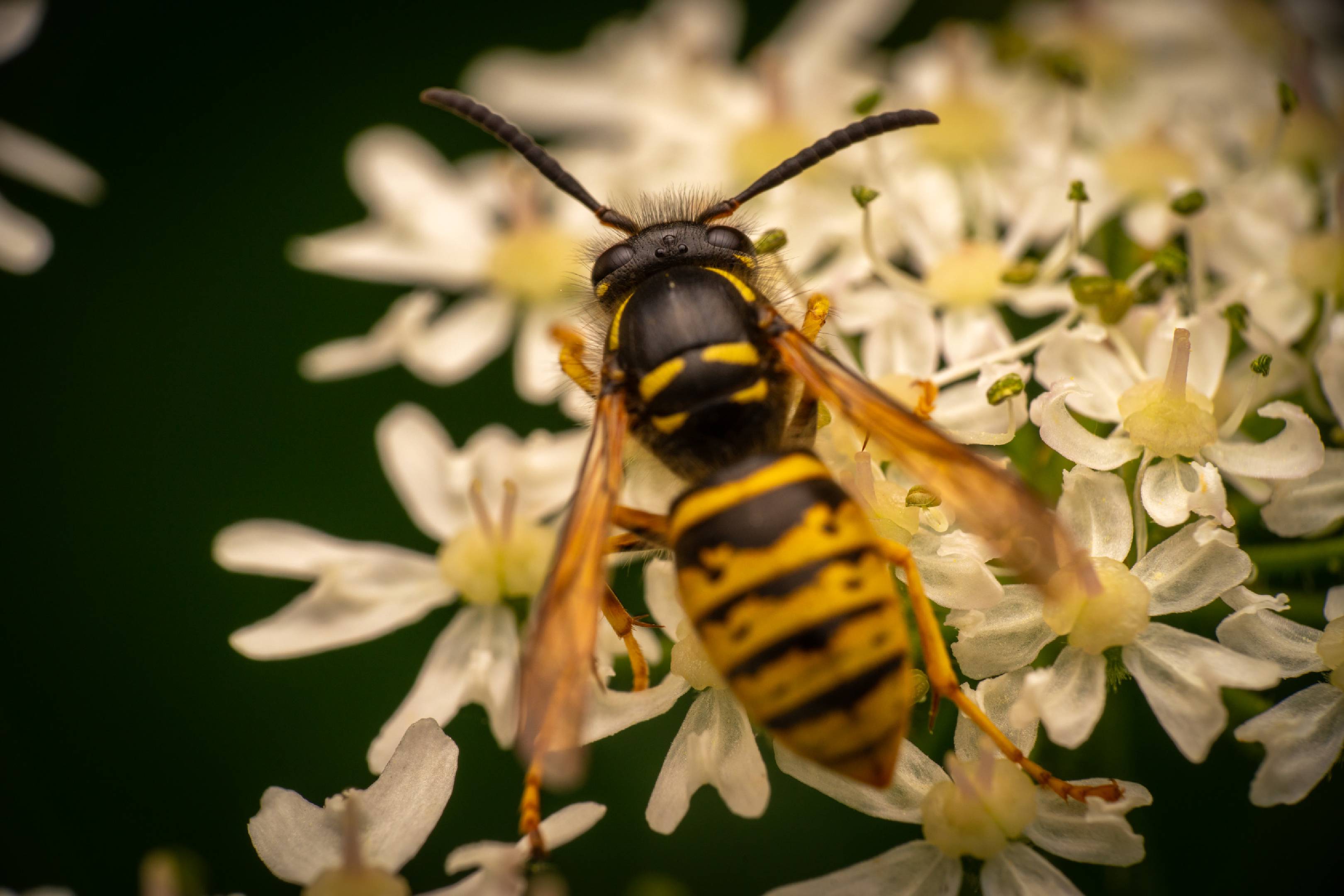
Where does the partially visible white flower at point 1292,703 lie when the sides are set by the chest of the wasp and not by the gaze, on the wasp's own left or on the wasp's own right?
on the wasp's own right

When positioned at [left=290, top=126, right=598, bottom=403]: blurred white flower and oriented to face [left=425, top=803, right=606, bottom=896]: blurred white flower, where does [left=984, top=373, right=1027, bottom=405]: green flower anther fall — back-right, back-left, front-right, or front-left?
front-left

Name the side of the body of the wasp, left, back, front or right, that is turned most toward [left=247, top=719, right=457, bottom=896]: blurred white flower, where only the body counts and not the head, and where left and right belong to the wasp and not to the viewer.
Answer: left

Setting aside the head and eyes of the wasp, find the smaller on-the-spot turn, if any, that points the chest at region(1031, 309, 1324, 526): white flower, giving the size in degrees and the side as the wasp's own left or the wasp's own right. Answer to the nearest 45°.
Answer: approximately 45° to the wasp's own right

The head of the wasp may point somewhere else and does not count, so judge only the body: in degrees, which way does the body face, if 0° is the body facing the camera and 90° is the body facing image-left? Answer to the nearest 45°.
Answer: approximately 180°

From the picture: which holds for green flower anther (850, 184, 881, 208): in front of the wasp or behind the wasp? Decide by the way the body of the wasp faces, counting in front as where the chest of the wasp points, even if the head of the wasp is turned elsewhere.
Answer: in front
